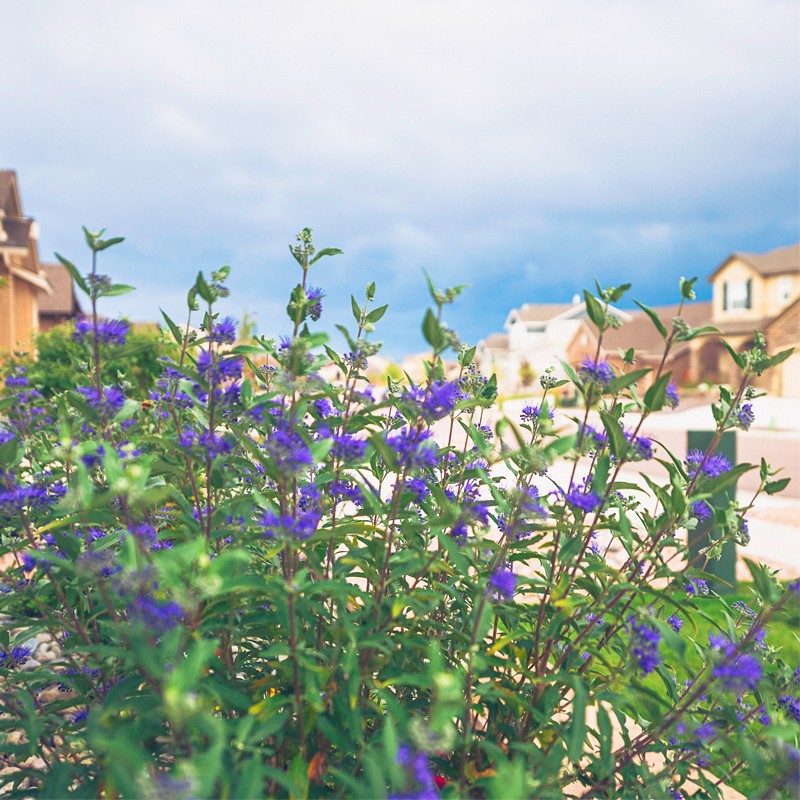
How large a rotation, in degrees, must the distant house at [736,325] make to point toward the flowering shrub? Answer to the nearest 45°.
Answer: approximately 45° to its left

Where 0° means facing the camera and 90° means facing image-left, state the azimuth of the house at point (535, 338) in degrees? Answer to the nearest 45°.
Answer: approximately 45°

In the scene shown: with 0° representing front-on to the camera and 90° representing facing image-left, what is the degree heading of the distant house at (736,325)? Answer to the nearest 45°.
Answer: approximately 45°

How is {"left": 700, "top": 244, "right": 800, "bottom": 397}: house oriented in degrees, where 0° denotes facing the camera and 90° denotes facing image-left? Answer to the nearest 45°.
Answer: approximately 45°
